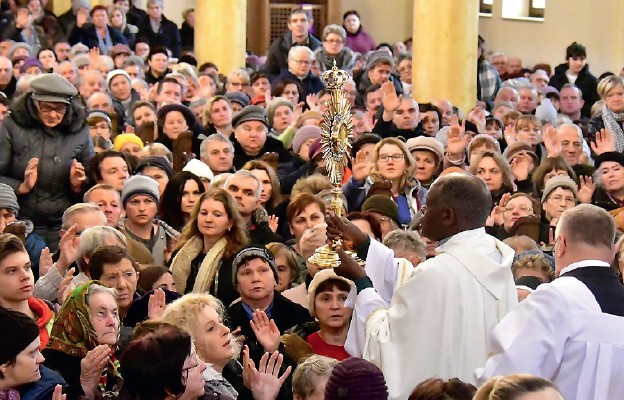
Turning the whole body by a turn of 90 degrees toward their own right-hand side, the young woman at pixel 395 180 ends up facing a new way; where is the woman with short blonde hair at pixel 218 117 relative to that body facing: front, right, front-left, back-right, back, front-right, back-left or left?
front-right

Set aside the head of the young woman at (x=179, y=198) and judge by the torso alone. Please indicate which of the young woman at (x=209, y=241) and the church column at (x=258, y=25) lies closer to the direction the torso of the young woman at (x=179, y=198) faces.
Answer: the young woman

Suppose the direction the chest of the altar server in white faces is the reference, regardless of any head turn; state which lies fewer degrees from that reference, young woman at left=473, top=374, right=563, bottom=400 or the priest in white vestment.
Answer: the priest in white vestment

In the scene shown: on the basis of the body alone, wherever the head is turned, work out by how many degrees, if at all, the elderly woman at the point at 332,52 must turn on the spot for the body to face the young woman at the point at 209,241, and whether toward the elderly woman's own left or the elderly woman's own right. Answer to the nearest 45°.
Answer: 0° — they already face them

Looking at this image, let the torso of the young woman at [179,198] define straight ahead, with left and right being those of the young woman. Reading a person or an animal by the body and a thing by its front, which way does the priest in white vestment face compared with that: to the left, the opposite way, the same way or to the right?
the opposite way

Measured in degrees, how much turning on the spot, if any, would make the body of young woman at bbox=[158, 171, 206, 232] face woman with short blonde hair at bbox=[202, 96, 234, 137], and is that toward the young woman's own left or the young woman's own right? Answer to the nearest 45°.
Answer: approximately 135° to the young woman's own left

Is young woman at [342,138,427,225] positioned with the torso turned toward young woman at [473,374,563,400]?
yes

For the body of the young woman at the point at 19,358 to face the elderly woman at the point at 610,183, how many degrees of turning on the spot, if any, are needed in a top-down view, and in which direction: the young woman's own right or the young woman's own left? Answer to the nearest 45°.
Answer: approximately 45° to the young woman's own left

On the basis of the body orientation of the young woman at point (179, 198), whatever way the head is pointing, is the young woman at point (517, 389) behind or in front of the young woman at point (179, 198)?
in front

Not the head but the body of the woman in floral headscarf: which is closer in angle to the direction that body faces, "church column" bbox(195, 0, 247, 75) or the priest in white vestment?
the priest in white vestment

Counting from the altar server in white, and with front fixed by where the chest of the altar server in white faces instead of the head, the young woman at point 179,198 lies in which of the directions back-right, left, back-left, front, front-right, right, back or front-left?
front

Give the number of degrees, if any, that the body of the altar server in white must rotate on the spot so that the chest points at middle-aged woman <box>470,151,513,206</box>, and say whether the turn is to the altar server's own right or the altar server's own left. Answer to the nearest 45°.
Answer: approximately 45° to the altar server's own right

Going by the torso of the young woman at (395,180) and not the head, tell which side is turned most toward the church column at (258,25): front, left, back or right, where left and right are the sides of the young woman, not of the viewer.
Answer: back

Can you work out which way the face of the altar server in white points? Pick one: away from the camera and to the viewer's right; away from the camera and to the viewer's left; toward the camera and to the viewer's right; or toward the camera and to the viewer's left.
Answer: away from the camera and to the viewer's left

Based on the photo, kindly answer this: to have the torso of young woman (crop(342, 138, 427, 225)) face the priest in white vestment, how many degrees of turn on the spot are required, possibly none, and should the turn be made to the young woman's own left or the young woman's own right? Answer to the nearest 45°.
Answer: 0° — they already face them

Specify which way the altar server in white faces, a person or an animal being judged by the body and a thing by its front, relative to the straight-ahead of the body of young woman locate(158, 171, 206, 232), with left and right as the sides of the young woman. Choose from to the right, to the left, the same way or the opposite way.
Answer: the opposite way

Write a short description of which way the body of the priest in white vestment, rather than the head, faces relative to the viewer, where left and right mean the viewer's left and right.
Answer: facing away from the viewer and to the left of the viewer
